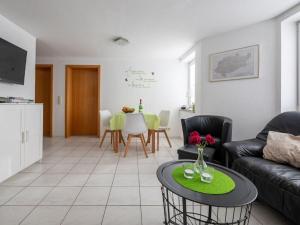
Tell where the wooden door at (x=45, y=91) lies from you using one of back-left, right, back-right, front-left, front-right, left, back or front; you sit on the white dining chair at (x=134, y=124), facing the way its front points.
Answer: front-left

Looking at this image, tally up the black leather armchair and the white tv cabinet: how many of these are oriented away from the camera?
0

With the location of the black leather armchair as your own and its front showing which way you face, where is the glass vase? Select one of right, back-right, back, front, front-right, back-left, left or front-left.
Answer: front-left

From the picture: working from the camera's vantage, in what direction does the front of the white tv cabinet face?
facing the viewer and to the right of the viewer

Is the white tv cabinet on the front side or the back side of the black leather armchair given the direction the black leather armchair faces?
on the front side

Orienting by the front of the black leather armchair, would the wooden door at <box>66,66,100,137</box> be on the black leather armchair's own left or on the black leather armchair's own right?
on the black leather armchair's own right

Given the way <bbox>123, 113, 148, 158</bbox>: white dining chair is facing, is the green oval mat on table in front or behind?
behind

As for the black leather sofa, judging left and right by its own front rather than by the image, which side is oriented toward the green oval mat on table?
front

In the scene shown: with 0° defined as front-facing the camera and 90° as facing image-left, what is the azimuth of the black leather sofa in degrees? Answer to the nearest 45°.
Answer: approximately 45°

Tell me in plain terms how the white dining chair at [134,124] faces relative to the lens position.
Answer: facing away from the viewer

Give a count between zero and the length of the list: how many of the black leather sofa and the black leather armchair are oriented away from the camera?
0

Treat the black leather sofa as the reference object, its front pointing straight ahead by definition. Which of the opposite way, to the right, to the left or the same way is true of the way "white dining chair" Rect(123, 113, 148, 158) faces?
to the right

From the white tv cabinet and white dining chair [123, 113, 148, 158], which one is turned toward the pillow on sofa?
the white tv cabinet

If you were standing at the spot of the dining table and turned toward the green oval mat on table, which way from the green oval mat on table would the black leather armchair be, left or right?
left

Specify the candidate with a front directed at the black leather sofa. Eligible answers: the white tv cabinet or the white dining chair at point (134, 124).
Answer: the white tv cabinet

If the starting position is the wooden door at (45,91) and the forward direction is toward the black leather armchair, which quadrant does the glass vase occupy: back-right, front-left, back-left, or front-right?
front-right
